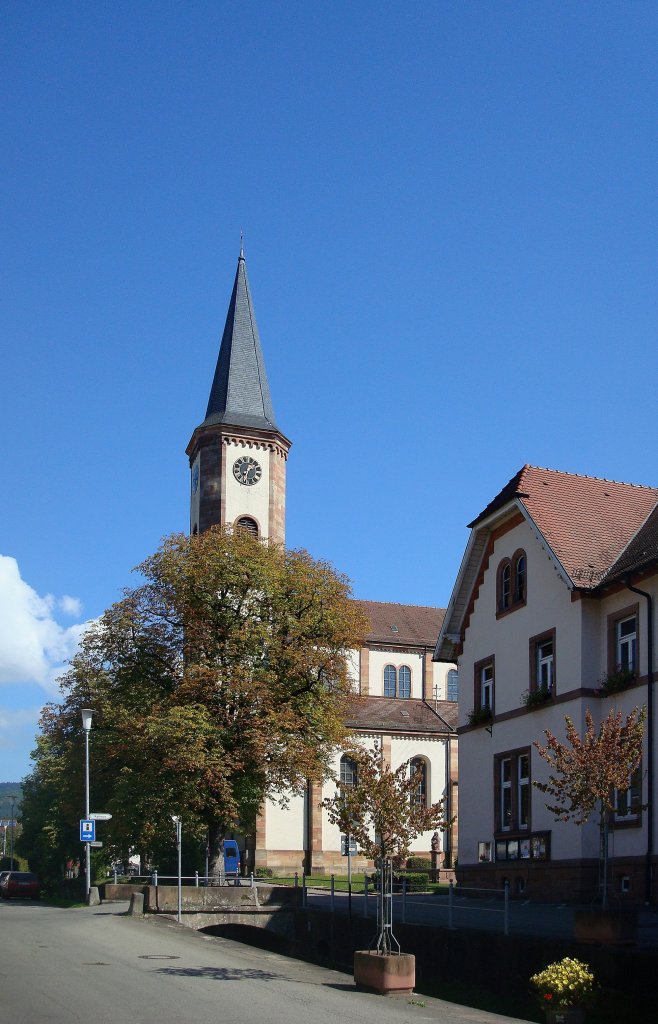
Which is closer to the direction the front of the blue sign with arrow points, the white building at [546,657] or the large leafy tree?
the white building

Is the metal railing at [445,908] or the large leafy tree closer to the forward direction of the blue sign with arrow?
the metal railing

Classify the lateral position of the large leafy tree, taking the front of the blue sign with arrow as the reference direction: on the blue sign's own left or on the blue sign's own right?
on the blue sign's own left

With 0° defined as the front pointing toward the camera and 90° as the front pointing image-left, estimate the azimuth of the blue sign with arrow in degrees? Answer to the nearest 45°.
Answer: approximately 0°
